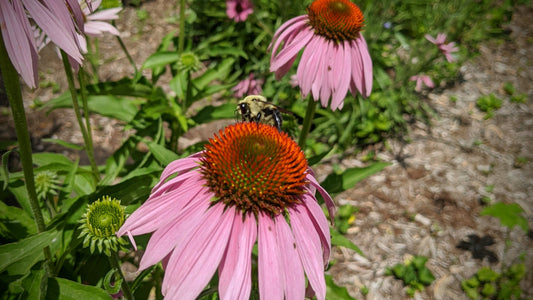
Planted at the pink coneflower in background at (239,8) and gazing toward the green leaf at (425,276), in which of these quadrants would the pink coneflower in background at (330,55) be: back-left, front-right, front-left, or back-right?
front-right

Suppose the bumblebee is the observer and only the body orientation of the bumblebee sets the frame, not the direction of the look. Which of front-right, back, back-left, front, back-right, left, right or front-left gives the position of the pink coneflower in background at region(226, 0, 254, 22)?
right

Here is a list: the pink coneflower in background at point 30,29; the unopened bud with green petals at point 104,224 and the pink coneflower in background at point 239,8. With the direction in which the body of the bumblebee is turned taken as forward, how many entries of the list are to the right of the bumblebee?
1

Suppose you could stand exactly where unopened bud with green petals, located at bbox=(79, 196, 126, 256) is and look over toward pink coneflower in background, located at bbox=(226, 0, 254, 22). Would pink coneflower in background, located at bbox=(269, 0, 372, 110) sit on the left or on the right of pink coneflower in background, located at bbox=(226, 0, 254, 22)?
right

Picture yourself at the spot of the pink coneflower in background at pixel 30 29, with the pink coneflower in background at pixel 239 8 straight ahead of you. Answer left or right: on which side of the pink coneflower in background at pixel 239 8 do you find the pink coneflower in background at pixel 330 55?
right

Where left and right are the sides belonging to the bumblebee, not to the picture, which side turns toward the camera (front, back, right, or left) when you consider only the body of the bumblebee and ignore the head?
left
